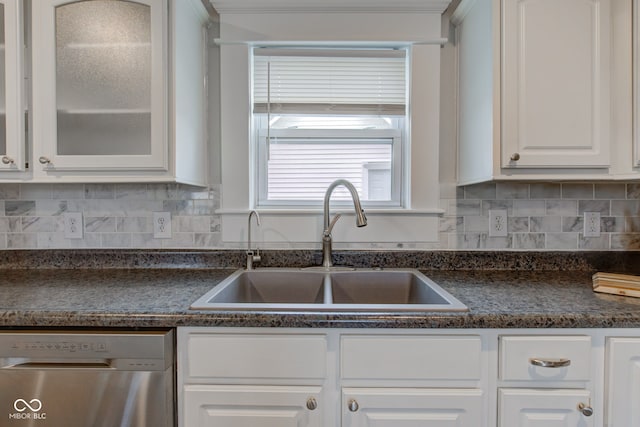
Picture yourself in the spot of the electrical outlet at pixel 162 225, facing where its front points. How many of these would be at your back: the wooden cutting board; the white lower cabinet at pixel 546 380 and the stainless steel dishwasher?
0

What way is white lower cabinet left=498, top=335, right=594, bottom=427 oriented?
toward the camera

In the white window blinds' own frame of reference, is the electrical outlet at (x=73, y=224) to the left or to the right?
on its right

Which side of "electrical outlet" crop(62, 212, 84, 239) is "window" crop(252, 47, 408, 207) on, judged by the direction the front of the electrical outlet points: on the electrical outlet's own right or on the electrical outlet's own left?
on the electrical outlet's own left

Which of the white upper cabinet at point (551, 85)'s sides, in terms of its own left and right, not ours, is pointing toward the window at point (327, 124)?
right

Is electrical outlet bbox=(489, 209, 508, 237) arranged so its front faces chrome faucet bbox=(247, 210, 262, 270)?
no

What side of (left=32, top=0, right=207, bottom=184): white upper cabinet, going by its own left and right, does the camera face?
front

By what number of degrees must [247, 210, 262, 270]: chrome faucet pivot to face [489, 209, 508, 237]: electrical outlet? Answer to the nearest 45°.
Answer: approximately 45° to its left

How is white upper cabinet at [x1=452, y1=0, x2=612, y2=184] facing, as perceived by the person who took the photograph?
facing the viewer

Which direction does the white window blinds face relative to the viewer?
toward the camera

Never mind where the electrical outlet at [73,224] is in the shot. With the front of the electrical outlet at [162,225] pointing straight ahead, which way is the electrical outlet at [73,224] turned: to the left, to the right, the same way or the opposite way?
the same way

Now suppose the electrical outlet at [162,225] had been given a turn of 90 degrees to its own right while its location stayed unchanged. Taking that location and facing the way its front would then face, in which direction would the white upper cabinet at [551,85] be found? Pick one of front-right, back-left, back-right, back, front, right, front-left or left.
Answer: back-left

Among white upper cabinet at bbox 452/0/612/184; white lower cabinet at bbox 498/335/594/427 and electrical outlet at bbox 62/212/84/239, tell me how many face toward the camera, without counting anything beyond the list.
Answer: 3
